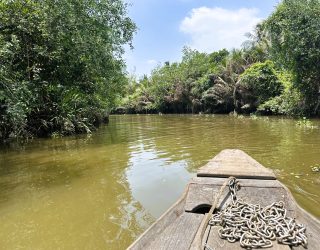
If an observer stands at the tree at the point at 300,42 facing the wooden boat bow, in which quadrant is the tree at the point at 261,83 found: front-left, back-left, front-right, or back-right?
back-right

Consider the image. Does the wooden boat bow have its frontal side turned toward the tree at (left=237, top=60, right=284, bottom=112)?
yes

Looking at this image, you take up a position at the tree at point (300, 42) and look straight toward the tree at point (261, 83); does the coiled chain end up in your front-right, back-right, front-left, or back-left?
back-left

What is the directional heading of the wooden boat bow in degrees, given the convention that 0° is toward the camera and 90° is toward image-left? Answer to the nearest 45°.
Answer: approximately 180°

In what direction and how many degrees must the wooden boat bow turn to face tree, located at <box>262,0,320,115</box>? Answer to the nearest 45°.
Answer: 0° — it already faces it

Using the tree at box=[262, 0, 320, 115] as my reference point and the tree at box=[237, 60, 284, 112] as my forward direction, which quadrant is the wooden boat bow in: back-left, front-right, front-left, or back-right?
back-left
